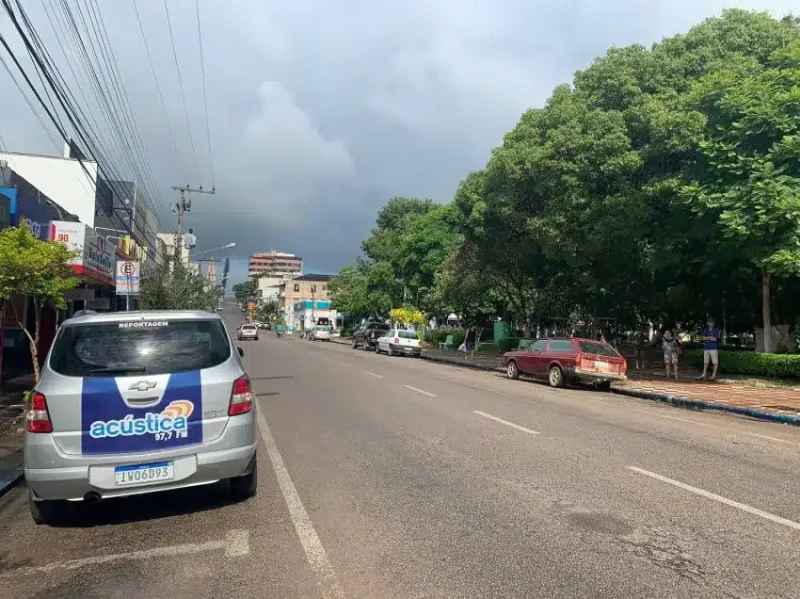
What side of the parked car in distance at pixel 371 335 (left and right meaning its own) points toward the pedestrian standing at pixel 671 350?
back

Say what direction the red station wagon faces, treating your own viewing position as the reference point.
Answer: facing away from the viewer and to the left of the viewer

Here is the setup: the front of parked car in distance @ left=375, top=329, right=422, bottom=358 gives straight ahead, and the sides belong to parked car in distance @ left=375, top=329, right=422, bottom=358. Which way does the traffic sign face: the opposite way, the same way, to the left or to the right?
the opposite way

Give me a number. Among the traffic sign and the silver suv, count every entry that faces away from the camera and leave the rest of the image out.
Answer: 1

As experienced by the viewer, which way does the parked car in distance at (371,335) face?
facing away from the viewer and to the left of the viewer

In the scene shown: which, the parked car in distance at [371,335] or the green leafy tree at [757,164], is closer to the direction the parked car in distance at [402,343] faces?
the parked car in distance

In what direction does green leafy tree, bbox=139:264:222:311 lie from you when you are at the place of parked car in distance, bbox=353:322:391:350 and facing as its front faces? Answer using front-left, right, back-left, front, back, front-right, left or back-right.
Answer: left

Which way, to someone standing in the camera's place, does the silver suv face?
facing away from the viewer

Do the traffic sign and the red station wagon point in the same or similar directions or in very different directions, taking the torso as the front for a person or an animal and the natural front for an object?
very different directions

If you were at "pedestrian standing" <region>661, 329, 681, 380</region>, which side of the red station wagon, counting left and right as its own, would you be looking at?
right

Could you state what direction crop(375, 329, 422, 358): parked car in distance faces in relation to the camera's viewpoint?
facing away from the viewer and to the left of the viewer

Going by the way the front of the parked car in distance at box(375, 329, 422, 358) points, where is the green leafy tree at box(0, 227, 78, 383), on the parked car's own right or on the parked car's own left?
on the parked car's own left
